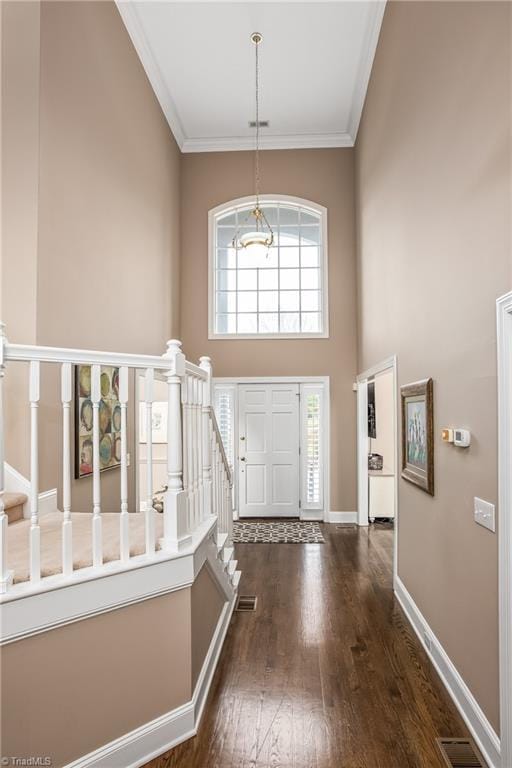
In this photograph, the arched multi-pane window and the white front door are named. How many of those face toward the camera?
2

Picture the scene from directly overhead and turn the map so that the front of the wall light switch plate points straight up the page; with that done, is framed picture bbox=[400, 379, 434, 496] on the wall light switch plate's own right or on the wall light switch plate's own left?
on the wall light switch plate's own right

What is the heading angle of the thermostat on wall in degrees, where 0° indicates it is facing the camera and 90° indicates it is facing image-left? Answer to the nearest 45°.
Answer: approximately 45°

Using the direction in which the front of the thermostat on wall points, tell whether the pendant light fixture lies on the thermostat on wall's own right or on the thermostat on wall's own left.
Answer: on the thermostat on wall's own right

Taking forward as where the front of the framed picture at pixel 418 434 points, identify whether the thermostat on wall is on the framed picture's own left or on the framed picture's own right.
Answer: on the framed picture's own left

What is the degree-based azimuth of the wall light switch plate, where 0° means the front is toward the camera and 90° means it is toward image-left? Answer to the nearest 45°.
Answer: approximately 45°
